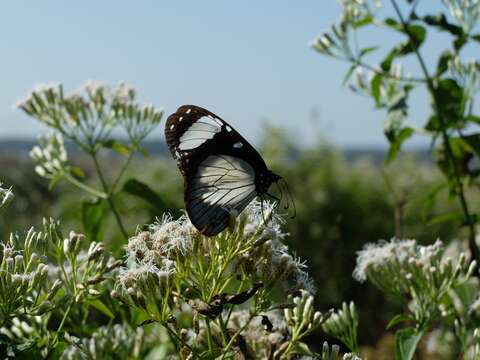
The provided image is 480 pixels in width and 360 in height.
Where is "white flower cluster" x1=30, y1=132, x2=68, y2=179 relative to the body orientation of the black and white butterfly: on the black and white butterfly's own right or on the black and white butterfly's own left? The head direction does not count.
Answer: on the black and white butterfly's own left

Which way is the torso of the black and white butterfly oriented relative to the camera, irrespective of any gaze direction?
to the viewer's right

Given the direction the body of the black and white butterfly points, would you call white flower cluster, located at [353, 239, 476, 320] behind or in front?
in front
